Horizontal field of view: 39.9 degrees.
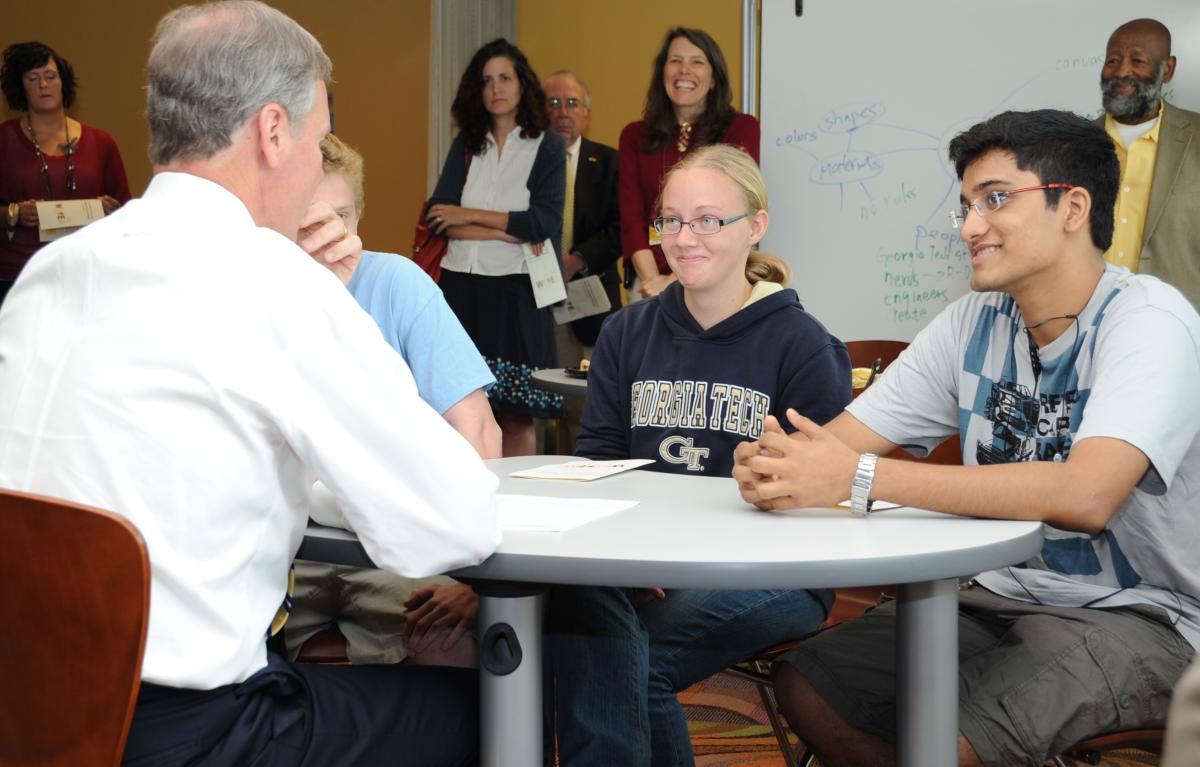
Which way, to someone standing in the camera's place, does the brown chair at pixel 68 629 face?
facing away from the viewer and to the right of the viewer

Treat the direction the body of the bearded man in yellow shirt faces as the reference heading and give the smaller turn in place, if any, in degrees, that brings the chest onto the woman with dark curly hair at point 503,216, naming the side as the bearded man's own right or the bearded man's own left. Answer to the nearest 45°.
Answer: approximately 45° to the bearded man's own right

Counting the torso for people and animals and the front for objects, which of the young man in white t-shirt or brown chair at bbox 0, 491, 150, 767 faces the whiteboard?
the brown chair

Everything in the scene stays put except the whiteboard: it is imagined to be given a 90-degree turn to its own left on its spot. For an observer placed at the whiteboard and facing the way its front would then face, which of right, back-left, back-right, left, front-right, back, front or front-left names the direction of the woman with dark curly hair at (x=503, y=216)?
back

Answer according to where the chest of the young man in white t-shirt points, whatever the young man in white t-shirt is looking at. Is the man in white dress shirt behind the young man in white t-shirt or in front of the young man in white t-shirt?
in front

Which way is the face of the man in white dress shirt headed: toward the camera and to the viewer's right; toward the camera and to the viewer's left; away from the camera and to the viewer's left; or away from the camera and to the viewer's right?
away from the camera and to the viewer's right

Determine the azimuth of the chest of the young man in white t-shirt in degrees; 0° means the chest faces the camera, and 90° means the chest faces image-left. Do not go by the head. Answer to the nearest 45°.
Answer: approximately 45°

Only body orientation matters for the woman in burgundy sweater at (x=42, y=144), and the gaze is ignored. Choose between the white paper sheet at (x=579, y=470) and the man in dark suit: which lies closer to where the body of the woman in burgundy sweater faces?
the white paper sheet

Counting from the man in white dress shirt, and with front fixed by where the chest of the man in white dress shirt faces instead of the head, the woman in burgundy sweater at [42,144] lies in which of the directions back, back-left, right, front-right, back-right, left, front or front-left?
front-left
